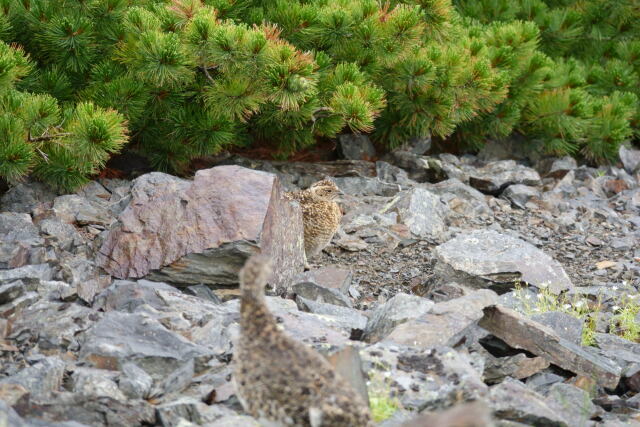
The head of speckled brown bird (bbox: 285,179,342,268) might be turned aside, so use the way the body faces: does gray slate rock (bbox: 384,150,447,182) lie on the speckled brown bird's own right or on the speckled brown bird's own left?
on the speckled brown bird's own left

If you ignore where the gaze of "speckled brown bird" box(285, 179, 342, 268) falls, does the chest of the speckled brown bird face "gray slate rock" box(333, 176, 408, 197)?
no

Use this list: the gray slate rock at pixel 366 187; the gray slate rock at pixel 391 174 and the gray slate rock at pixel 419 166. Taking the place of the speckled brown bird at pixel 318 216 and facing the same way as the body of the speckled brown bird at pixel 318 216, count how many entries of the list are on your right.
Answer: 0

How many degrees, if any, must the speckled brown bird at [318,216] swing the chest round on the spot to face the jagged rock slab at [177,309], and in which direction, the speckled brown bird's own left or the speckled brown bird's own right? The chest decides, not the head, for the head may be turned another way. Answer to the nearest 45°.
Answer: approximately 90° to the speckled brown bird's own right

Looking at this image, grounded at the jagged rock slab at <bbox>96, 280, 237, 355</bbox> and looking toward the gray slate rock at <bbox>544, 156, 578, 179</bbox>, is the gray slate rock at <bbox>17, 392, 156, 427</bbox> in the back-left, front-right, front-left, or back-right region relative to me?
back-right

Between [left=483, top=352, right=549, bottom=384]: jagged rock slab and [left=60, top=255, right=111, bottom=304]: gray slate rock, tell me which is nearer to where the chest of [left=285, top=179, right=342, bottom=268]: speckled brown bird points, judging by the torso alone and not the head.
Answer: the jagged rock slab

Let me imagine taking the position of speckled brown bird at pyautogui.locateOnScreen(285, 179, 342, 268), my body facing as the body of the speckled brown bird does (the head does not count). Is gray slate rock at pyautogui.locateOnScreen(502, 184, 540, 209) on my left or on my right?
on my left

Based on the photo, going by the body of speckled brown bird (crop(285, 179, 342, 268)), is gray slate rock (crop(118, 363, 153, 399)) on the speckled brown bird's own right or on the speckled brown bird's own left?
on the speckled brown bird's own right

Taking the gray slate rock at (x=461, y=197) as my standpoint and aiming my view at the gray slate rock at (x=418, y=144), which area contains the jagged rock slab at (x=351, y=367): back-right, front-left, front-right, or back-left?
back-left

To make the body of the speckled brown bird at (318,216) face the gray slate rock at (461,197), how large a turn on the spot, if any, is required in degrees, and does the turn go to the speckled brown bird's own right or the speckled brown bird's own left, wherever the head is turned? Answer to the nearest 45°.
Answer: approximately 45° to the speckled brown bird's own left

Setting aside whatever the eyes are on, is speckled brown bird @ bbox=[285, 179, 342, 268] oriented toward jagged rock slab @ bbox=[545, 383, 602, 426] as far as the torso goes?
no

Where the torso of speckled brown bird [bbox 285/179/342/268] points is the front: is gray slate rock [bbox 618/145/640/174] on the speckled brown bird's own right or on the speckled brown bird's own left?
on the speckled brown bird's own left

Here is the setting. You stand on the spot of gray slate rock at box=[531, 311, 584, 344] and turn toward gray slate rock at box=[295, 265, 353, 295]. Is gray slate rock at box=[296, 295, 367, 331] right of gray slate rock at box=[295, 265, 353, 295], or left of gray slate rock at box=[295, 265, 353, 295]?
left

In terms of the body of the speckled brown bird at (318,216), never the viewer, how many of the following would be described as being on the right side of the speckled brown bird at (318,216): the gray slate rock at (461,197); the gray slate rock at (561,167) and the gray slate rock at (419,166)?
0
